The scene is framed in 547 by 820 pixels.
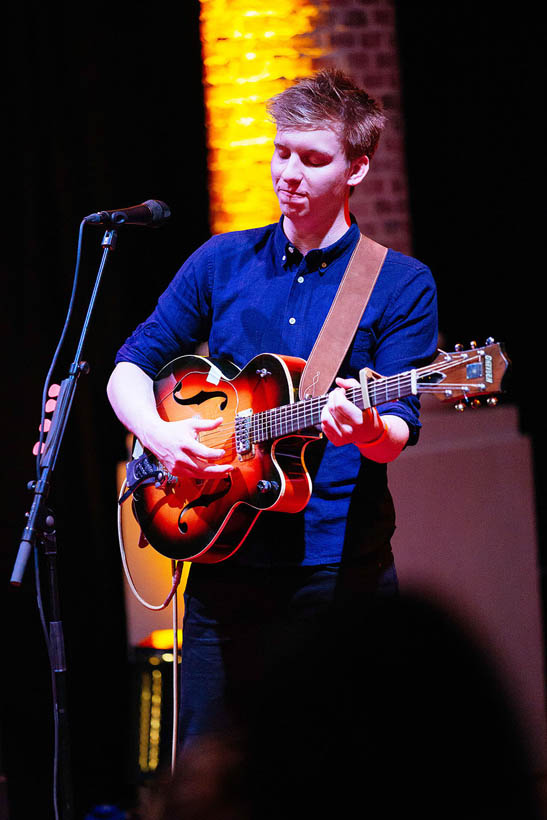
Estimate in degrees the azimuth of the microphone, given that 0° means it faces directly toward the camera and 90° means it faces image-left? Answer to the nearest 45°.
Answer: approximately 270°
